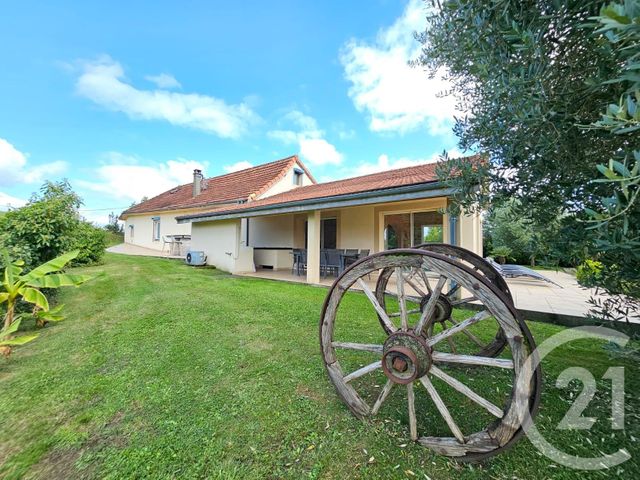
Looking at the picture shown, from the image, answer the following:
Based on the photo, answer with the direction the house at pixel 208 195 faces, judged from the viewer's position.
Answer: facing the viewer and to the left of the viewer

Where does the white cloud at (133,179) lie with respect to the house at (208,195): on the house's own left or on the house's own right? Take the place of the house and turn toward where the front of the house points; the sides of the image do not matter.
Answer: on the house's own right

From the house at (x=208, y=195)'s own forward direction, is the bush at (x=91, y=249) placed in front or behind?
in front

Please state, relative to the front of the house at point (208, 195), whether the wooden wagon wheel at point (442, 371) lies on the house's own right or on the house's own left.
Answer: on the house's own left

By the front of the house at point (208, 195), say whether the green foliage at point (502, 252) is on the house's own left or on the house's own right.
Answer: on the house's own left

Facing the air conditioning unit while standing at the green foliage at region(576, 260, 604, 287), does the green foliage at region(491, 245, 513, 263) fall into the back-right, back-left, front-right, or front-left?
front-right

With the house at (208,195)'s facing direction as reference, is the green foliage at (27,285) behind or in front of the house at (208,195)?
in front
